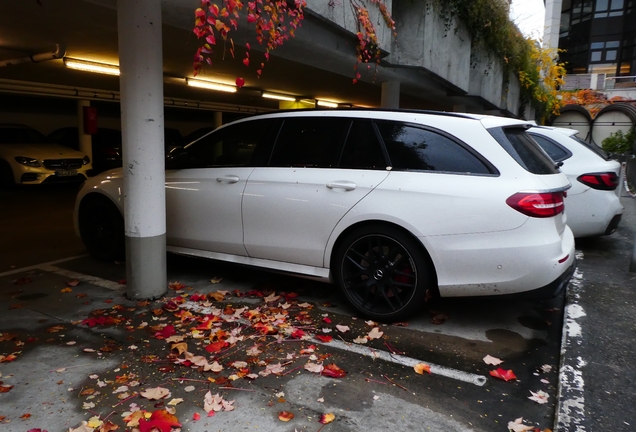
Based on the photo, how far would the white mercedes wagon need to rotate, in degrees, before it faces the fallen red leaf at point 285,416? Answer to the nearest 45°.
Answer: approximately 90° to its left

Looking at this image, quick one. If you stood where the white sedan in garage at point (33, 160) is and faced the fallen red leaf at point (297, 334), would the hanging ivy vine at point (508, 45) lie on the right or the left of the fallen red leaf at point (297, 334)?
left

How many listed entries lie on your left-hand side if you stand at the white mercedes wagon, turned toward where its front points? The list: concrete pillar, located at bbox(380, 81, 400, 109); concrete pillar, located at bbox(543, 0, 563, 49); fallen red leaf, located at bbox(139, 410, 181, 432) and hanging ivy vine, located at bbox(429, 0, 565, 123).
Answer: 1

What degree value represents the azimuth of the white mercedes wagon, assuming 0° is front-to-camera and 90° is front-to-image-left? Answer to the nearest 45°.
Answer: approximately 135°

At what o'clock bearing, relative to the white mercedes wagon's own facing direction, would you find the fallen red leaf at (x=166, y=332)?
The fallen red leaf is roughly at 10 o'clock from the white mercedes wagon.

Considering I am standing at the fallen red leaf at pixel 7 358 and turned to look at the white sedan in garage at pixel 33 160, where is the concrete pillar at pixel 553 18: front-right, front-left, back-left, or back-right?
front-right

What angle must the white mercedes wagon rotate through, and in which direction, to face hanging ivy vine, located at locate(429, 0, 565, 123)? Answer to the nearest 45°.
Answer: approximately 90° to its right

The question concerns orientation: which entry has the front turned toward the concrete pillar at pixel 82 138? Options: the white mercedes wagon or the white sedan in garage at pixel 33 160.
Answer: the white mercedes wagon

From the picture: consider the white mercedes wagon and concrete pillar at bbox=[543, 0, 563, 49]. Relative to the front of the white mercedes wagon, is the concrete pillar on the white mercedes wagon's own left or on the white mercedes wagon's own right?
on the white mercedes wagon's own right

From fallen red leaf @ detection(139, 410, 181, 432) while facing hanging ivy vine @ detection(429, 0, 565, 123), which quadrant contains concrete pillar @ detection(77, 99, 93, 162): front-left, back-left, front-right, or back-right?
front-left

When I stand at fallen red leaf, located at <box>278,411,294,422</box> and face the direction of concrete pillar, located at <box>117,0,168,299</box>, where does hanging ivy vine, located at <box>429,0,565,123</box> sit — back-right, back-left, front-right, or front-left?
front-right

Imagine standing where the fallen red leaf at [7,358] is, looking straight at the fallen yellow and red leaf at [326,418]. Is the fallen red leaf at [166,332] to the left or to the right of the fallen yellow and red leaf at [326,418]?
left
